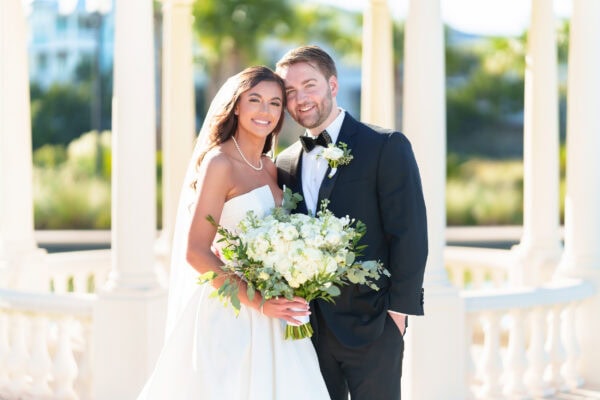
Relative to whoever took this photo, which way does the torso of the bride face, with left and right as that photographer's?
facing the viewer and to the right of the viewer

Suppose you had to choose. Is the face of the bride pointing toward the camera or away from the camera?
toward the camera

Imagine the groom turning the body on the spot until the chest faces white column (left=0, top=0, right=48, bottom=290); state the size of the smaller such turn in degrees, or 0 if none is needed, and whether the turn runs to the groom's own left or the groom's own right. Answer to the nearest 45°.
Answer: approximately 90° to the groom's own right

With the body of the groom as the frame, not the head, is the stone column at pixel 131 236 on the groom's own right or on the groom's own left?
on the groom's own right

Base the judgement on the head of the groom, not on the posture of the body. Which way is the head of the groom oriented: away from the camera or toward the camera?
toward the camera

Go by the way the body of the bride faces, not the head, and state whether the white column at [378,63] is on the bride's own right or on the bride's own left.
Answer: on the bride's own left

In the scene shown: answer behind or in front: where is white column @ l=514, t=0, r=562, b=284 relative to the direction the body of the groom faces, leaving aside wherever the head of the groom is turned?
behind

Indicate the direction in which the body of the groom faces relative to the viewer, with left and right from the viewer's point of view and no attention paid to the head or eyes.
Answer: facing the viewer and to the left of the viewer

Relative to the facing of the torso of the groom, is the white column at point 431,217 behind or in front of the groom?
behind

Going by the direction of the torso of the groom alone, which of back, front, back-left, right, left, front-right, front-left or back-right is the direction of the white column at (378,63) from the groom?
back-right

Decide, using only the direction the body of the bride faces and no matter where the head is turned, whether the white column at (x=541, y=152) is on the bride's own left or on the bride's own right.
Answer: on the bride's own left

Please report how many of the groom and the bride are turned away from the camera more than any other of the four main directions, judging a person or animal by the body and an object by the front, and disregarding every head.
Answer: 0
